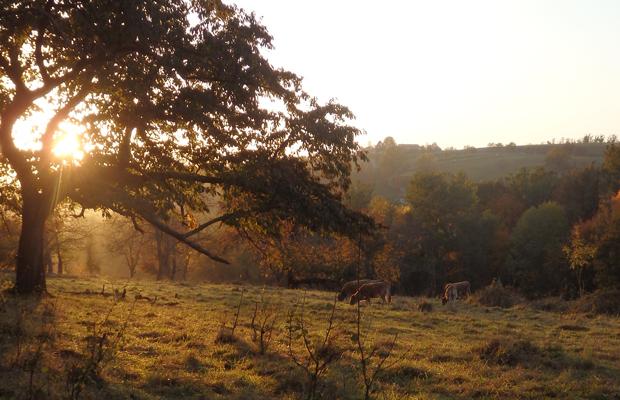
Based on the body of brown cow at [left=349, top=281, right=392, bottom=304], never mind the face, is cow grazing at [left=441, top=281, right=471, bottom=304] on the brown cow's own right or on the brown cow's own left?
on the brown cow's own right

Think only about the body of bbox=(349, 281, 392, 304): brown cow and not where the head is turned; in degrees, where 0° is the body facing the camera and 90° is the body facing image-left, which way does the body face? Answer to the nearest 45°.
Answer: approximately 90°

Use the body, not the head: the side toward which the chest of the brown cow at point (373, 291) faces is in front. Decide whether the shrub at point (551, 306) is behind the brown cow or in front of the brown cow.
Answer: behind

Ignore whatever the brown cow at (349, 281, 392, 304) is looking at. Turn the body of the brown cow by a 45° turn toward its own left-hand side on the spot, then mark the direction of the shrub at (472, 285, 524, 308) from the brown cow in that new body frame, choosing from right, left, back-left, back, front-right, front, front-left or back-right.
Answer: back
